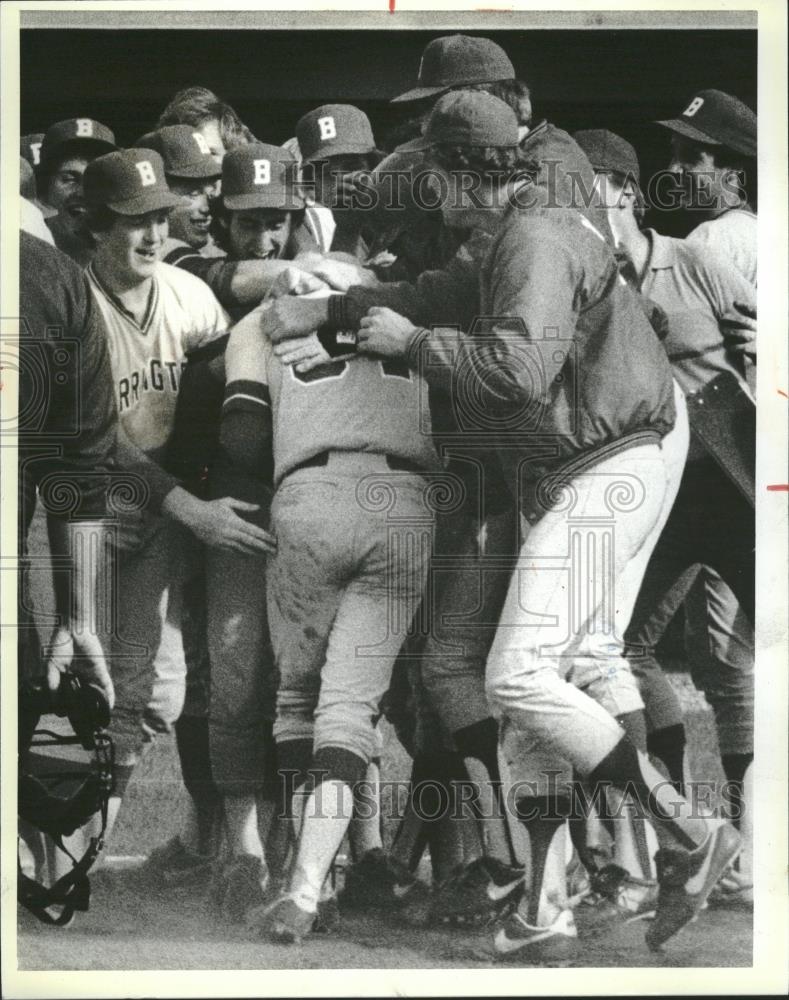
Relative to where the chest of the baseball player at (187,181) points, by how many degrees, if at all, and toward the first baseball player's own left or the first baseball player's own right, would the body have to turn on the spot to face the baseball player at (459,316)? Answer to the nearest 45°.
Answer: approximately 45° to the first baseball player's own left

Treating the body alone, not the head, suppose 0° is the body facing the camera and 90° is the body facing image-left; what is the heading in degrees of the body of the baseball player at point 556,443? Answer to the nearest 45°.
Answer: approximately 90°

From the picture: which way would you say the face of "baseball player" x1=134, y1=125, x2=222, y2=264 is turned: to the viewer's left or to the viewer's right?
to the viewer's right

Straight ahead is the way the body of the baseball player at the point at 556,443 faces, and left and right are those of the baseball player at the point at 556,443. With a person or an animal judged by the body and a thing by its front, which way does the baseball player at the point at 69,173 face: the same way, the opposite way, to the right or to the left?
the opposite way

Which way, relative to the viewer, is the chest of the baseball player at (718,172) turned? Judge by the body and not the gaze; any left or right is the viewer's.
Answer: facing to the left of the viewer

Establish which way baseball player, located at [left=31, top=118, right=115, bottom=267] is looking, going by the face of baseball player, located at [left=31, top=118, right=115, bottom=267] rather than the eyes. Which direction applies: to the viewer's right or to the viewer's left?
to the viewer's right

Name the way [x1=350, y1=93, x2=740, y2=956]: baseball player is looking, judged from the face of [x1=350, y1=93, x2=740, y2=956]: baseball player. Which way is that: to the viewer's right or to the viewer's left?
to the viewer's left

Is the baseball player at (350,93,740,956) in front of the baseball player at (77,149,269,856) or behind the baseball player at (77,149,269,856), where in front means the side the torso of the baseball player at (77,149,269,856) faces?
in front

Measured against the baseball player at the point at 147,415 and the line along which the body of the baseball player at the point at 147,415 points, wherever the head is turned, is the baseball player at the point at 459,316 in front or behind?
in front

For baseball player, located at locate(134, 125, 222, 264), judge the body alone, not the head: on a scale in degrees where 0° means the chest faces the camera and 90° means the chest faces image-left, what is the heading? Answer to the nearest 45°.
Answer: approximately 315°
